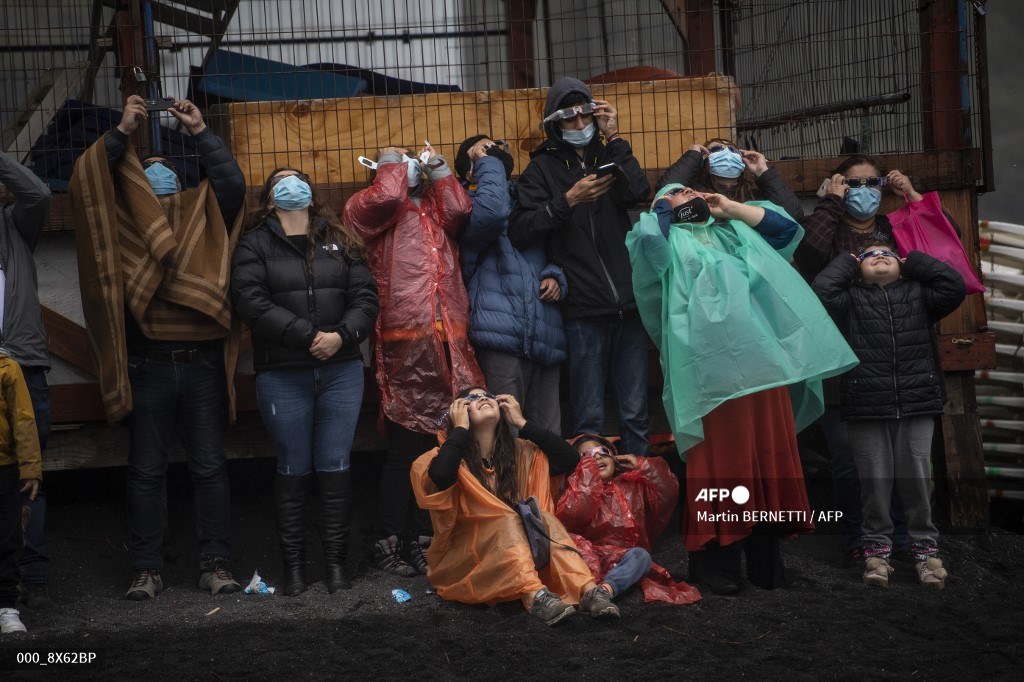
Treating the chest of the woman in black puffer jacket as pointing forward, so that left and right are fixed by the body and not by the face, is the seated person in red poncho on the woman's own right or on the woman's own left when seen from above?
on the woman's own left

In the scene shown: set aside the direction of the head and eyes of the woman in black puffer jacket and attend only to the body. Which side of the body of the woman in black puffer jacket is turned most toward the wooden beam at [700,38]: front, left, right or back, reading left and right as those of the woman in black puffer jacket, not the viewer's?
left

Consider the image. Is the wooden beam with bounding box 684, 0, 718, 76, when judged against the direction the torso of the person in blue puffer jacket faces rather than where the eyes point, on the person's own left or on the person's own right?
on the person's own left

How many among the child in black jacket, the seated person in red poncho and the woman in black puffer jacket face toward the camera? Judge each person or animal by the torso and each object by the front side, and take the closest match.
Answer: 3

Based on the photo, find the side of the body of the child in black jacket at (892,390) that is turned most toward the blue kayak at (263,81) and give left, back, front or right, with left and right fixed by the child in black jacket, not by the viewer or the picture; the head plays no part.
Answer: right

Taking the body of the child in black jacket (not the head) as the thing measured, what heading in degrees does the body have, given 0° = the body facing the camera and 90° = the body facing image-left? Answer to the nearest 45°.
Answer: approximately 0°

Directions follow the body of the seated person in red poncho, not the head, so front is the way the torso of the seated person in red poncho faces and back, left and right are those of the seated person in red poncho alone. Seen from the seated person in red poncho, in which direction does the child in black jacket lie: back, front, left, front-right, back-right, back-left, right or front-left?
left

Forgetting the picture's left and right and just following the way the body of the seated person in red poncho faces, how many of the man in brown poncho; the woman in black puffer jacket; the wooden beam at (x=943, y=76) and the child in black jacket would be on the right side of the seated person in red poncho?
2

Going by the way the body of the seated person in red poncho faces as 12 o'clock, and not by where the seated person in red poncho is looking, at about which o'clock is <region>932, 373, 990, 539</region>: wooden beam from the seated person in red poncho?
The wooden beam is roughly at 8 o'clock from the seated person in red poncho.
